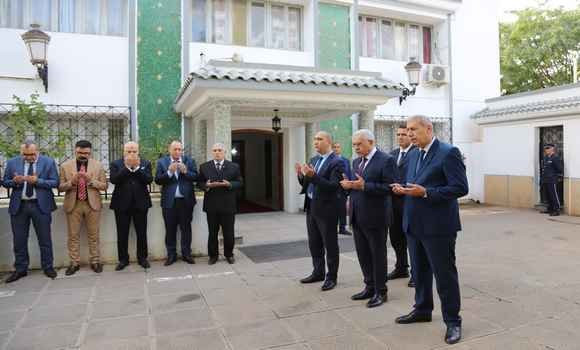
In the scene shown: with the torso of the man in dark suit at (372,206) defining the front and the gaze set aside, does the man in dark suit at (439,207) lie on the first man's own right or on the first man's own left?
on the first man's own left

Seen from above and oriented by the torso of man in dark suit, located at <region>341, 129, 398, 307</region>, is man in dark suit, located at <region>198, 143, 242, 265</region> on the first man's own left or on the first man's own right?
on the first man's own right

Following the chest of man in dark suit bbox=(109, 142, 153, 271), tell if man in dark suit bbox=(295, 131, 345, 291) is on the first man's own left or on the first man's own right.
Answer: on the first man's own left

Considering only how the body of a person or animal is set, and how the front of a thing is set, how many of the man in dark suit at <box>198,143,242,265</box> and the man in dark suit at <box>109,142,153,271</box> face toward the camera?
2

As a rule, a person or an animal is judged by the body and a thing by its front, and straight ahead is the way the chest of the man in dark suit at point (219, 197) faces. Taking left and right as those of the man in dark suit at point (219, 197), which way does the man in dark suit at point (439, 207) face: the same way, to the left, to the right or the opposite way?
to the right

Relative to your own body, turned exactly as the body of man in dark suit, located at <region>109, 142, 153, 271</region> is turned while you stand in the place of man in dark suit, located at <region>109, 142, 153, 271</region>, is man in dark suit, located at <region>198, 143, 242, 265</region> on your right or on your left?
on your left

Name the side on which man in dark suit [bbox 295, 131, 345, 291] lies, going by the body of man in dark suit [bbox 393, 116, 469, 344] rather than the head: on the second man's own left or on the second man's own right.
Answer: on the second man's own right

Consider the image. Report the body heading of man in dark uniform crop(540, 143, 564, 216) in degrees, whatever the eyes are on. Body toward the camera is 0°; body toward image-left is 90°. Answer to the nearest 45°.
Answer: approximately 45°

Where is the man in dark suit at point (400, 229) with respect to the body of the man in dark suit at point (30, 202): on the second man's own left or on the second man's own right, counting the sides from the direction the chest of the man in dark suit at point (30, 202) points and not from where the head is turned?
on the second man's own left

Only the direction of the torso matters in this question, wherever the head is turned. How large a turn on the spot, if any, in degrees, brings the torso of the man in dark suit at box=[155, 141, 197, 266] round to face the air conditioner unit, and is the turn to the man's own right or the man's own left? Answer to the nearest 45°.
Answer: approximately 135° to the man's own left

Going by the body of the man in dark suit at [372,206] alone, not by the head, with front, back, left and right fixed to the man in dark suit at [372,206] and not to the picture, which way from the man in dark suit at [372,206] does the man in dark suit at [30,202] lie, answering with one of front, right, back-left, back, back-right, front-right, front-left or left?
front-right

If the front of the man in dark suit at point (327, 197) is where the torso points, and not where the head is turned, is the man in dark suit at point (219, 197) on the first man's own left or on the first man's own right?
on the first man's own right
